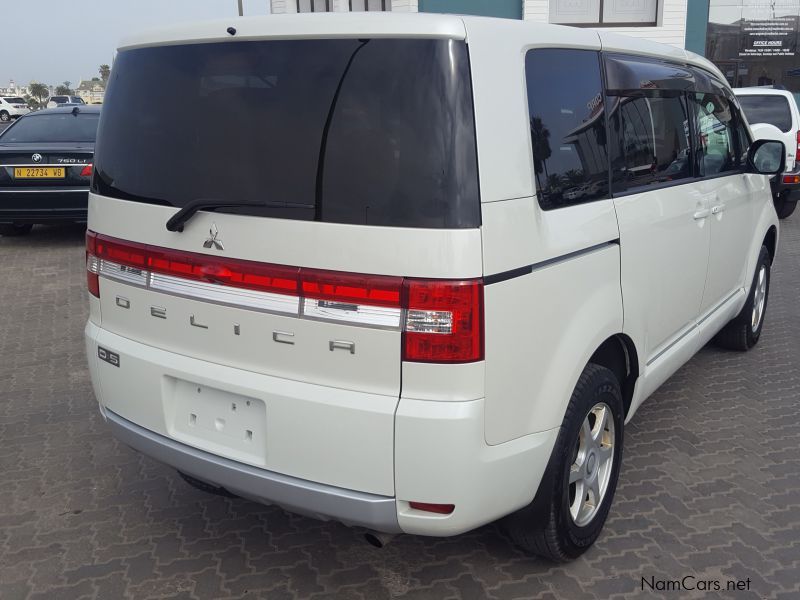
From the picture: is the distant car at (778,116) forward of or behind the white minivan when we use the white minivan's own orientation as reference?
forward

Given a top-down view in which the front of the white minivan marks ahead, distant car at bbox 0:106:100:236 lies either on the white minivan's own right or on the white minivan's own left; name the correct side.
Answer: on the white minivan's own left

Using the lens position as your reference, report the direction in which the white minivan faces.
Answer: facing away from the viewer and to the right of the viewer
